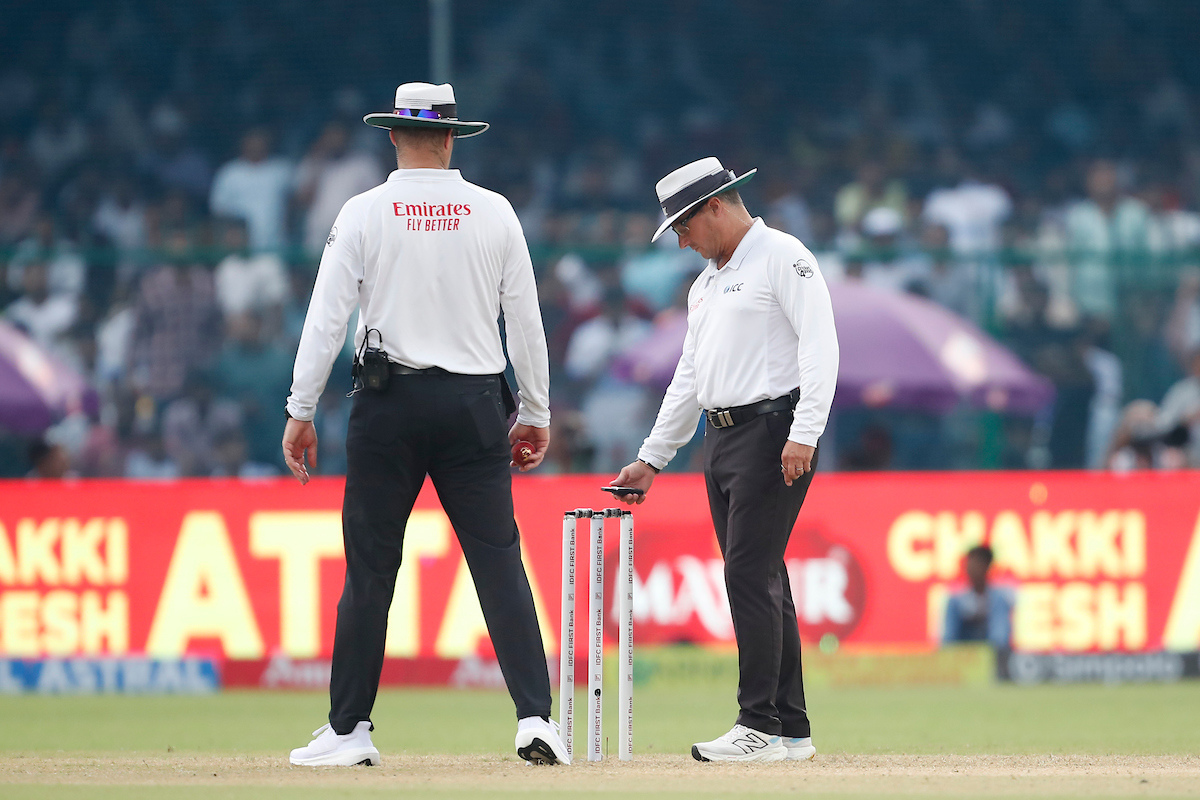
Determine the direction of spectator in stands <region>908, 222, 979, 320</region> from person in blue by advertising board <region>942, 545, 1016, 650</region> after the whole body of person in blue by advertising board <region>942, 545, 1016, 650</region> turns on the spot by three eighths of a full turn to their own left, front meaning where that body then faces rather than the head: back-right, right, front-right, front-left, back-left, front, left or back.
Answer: front-left

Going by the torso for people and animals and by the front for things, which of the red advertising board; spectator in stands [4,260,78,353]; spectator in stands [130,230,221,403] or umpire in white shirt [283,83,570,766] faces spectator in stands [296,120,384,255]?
the umpire in white shirt

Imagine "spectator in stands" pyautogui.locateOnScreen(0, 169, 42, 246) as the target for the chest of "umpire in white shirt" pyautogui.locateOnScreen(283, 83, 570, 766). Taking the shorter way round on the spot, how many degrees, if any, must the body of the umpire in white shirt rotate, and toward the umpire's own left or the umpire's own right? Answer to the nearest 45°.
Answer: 0° — they already face them

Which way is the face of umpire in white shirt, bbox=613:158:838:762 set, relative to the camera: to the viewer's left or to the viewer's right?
to the viewer's left

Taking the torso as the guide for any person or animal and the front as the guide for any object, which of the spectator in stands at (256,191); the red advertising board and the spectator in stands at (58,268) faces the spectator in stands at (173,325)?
the spectator in stands at (256,191)

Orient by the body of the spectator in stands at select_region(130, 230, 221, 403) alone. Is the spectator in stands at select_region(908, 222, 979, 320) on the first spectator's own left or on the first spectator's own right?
on the first spectator's own left

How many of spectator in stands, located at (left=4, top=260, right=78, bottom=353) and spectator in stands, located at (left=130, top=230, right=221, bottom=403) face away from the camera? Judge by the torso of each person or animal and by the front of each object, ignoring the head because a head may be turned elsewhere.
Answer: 0

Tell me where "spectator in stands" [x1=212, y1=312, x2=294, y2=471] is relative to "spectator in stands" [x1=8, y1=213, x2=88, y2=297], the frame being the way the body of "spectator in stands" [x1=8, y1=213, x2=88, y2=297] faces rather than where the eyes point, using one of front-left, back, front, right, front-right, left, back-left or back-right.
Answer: left

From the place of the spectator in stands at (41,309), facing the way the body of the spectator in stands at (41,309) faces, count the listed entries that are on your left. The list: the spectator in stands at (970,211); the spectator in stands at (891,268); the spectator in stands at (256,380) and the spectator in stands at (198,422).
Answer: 4

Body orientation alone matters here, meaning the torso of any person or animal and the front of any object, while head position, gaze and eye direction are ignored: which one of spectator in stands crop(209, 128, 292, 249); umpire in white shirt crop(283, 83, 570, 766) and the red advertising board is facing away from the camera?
the umpire in white shirt

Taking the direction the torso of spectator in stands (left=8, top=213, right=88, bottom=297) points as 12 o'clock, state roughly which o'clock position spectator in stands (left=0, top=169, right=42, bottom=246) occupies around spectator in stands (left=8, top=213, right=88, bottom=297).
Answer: spectator in stands (left=0, top=169, right=42, bottom=246) is roughly at 6 o'clock from spectator in stands (left=8, top=213, right=88, bottom=297).

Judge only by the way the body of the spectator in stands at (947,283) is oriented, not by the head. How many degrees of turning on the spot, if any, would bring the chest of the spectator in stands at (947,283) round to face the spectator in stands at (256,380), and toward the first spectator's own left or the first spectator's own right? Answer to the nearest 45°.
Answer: approximately 90° to the first spectator's own right

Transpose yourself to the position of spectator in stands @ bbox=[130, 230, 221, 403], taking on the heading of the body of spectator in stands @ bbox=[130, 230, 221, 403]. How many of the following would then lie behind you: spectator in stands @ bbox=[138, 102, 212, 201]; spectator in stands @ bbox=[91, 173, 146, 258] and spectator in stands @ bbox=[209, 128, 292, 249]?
3

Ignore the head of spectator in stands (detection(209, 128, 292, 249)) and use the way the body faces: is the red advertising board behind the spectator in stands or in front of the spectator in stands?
in front

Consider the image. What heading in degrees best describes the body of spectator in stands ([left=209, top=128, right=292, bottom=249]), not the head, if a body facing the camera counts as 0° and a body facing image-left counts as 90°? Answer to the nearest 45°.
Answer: approximately 0°
